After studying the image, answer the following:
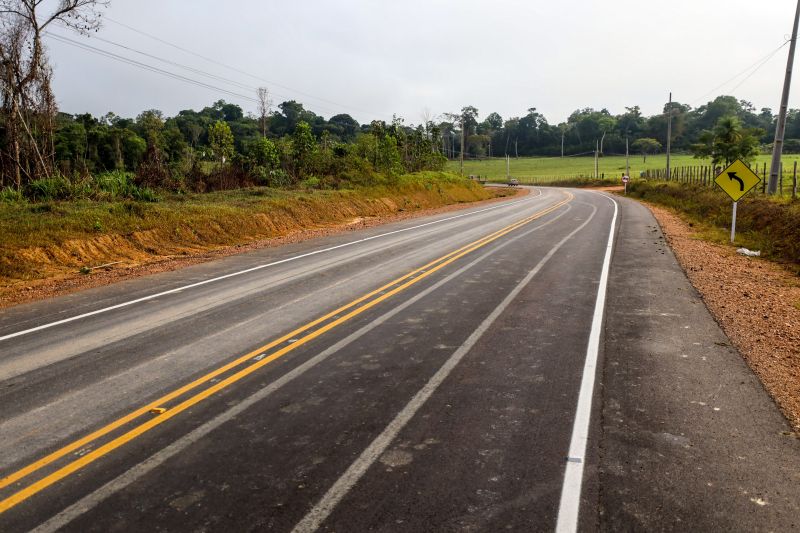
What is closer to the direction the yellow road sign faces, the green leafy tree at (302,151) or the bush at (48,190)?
the bush

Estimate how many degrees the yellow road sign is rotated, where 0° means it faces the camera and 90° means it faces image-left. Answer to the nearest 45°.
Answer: approximately 0°

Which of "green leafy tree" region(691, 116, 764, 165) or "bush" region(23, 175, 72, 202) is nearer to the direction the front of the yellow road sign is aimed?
the bush

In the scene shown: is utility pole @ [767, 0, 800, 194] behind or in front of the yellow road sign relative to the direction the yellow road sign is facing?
behind

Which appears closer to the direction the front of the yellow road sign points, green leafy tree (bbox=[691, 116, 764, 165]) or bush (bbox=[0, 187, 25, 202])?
the bush

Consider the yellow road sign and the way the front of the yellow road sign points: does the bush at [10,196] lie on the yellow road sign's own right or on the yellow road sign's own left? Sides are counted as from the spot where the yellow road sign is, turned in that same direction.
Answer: on the yellow road sign's own right

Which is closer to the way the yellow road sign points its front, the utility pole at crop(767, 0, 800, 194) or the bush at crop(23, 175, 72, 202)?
the bush

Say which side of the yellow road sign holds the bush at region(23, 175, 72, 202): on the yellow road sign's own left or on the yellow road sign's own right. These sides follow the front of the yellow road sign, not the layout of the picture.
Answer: on the yellow road sign's own right

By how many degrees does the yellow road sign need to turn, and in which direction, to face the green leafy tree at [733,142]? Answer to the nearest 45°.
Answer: approximately 180°

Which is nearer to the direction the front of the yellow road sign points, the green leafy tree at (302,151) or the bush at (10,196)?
the bush

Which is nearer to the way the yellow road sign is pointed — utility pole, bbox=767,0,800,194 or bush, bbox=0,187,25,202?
the bush
